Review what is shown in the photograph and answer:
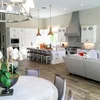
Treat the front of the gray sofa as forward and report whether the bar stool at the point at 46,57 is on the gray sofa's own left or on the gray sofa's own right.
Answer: on the gray sofa's own left

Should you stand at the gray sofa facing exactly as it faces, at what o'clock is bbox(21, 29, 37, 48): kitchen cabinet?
The kitchen cabinet is roughly at 9 o'clock from the gray sofa.

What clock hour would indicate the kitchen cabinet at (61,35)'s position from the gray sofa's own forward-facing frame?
The kitchen cabinet is roughly at 10 o'clock from the gray sofa.

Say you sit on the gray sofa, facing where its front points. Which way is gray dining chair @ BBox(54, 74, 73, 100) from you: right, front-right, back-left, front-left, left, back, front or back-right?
back-right

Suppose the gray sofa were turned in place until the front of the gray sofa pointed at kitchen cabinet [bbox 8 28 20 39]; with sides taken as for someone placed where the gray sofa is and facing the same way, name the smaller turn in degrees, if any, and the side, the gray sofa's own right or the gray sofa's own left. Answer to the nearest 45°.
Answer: approximately 90° to the gray sofa's own left
